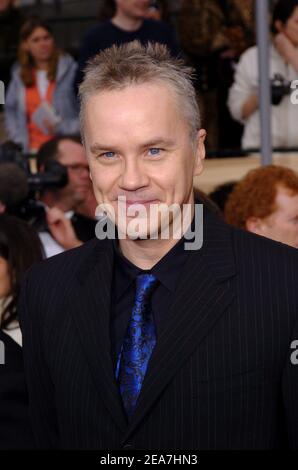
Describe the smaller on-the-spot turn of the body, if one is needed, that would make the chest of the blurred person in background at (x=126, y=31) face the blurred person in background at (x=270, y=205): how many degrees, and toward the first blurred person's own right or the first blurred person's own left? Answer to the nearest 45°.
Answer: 0° — they already face them

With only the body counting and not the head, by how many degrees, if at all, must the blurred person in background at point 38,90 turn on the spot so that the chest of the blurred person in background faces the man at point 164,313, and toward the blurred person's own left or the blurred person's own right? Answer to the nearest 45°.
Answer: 0° — they already face them

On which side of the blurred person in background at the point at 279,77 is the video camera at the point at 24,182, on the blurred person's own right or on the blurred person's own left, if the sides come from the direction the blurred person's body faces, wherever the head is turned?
on the blurred person's own right
